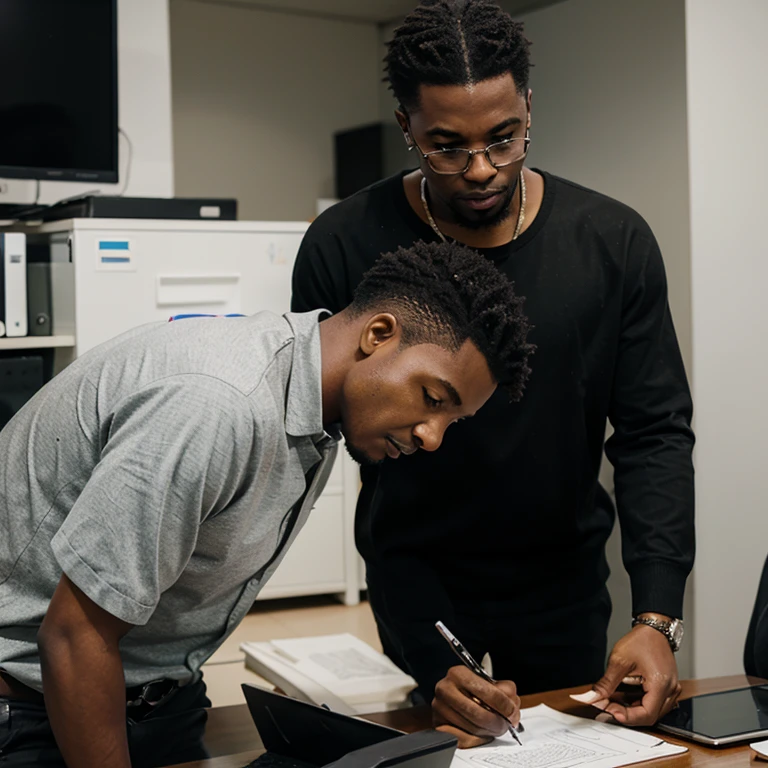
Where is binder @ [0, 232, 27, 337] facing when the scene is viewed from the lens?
facing the viewer

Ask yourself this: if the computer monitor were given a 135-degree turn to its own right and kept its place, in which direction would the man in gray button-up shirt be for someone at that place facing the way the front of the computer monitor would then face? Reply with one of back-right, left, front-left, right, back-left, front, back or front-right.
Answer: back-left

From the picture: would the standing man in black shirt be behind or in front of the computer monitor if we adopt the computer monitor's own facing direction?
in front

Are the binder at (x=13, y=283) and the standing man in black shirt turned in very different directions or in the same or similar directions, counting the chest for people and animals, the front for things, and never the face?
same or similar directions

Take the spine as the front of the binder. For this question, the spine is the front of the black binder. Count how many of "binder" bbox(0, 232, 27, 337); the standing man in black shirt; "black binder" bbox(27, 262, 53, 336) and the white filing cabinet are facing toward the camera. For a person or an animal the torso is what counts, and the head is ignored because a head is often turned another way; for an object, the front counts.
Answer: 4

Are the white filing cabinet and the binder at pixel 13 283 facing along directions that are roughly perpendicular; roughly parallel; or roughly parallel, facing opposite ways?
roughly parallel

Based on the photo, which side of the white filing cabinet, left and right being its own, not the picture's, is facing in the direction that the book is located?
front

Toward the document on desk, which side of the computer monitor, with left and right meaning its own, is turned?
front

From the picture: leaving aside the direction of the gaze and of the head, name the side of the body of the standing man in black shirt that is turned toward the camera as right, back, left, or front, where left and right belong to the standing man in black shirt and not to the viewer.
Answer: front

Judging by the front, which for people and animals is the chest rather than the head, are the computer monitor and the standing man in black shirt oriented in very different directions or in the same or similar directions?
same or similar directions

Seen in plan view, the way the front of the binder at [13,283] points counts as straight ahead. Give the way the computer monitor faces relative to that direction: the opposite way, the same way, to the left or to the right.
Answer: the same way

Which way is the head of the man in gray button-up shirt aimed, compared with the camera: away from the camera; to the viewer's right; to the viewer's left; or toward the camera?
to the viewer's right

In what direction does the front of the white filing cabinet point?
toward the camera

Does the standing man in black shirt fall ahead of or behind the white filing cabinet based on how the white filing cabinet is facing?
ahead

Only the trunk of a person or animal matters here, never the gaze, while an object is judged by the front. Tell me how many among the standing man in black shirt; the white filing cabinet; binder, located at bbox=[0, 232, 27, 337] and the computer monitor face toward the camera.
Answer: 4

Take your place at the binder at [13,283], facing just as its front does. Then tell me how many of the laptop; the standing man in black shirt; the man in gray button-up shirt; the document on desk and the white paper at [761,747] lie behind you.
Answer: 0
